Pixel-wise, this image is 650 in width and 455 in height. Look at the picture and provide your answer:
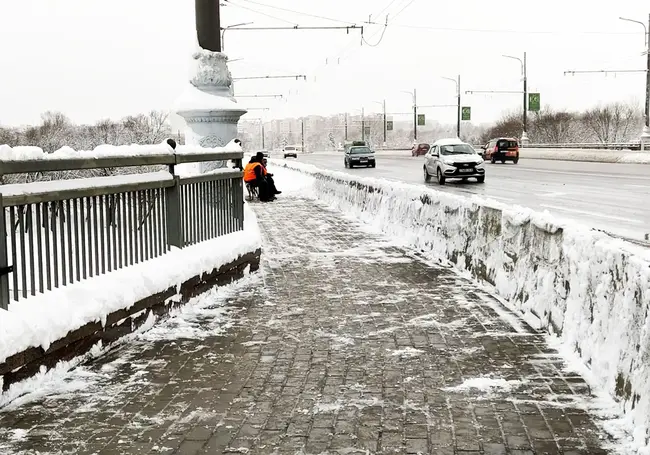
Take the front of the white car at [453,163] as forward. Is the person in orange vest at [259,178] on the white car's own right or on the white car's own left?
on the white car's own right

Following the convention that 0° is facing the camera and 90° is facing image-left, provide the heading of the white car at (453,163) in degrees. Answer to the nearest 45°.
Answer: approximately 315°

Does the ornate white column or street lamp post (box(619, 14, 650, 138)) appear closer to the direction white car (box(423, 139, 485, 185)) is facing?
the ornate white column

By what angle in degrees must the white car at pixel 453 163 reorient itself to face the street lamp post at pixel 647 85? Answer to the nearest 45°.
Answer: approximately 90° to its left

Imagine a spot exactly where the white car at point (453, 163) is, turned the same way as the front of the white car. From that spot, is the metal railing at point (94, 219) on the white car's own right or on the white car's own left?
on the white car's own right

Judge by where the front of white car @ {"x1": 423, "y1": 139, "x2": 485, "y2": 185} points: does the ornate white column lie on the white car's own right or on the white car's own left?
on the white car's own right

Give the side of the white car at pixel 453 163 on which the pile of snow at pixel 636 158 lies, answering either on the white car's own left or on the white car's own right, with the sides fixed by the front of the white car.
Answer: on the white car's own left

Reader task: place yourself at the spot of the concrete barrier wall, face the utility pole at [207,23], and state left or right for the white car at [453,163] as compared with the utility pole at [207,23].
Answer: right

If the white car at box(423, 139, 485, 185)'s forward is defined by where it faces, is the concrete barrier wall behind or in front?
in front

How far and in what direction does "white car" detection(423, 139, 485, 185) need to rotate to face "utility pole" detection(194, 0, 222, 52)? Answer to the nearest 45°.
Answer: approximately 45° to its right
